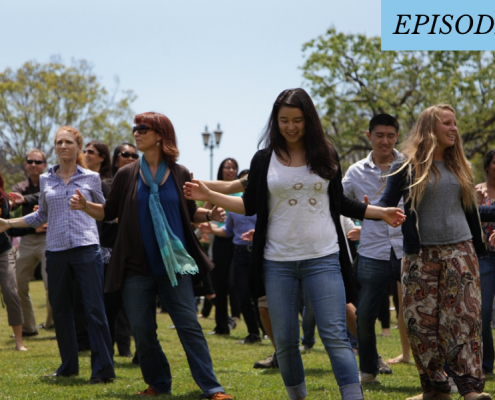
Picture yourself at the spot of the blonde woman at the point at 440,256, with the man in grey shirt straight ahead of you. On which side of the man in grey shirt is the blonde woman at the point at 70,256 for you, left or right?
left

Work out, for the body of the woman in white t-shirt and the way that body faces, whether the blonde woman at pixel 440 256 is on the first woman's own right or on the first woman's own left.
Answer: on the first woman's own left

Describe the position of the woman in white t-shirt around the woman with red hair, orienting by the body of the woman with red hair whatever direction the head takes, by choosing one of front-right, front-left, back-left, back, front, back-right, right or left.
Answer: front-left

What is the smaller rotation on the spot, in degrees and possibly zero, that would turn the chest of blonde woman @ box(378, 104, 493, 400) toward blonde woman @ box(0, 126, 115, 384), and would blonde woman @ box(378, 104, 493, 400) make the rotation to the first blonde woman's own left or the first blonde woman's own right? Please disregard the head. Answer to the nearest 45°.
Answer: approximately 90° to the first blonde woman's own right

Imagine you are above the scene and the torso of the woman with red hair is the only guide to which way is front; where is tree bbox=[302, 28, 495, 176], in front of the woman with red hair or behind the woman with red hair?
behind

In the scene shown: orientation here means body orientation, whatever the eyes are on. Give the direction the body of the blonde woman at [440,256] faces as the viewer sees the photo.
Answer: toward the camera

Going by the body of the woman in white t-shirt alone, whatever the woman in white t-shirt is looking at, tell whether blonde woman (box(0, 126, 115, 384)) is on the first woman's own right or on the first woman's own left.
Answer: on the first woman's own right

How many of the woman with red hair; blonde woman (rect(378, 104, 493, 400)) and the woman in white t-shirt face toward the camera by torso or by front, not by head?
3

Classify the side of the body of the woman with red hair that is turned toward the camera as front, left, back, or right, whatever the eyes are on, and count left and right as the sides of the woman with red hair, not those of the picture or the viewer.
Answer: front
